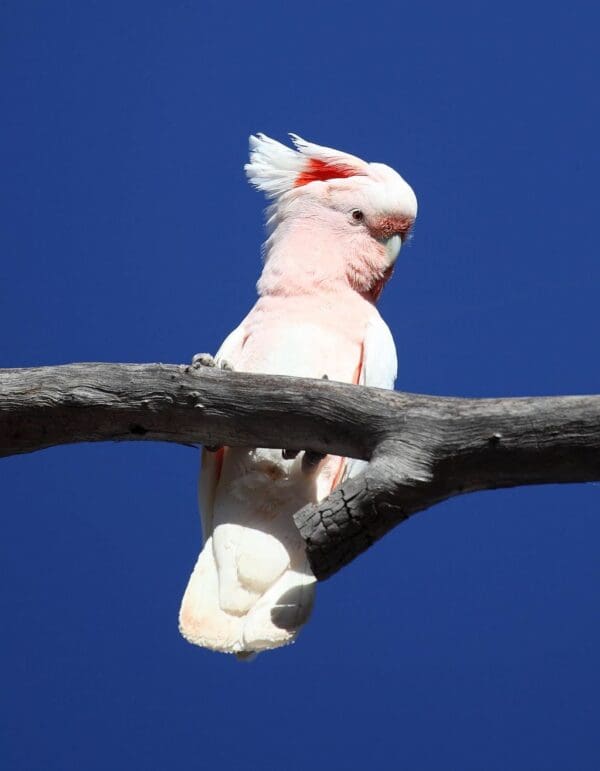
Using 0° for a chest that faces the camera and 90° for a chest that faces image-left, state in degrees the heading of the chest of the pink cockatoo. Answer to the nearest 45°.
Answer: approximately 0°
